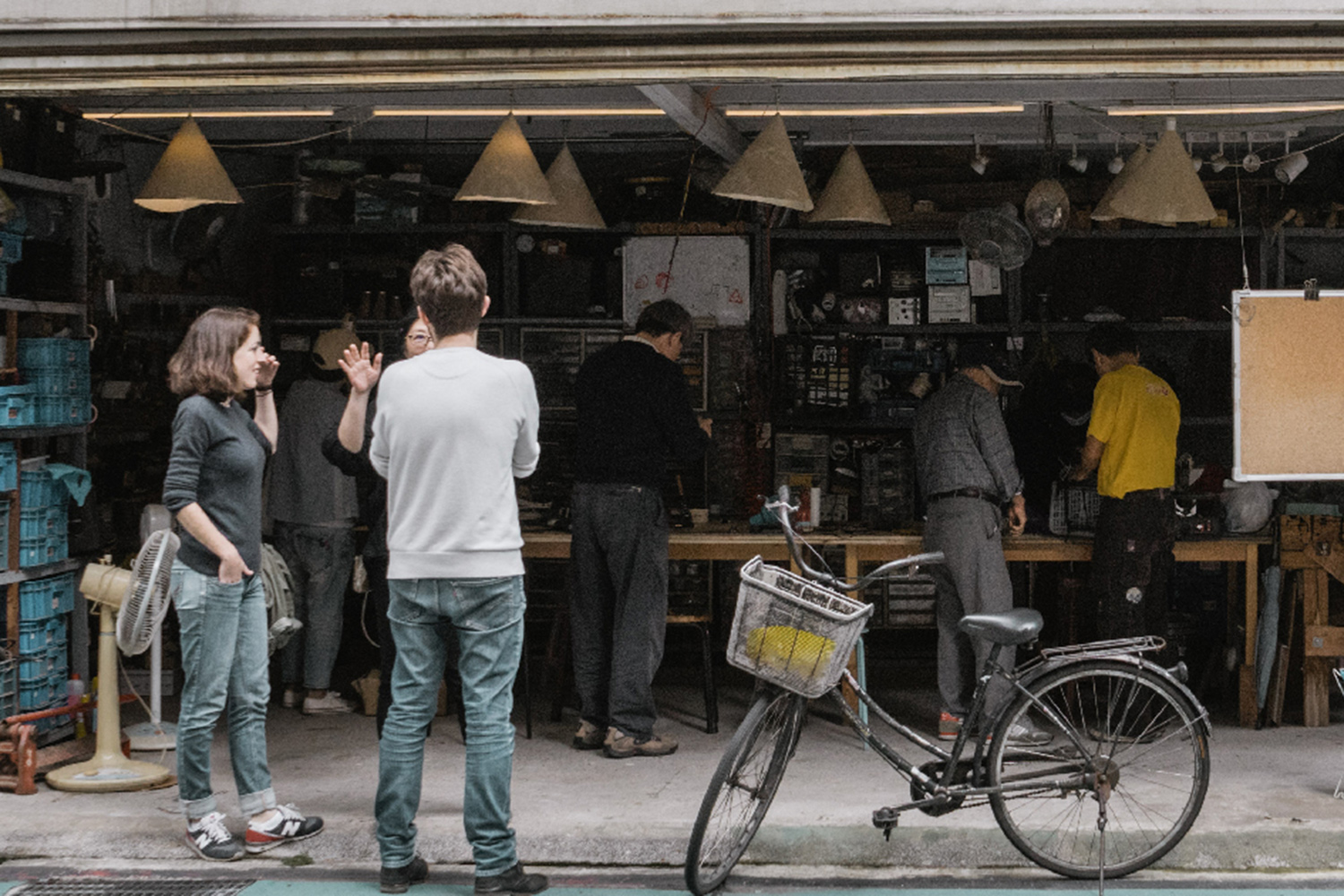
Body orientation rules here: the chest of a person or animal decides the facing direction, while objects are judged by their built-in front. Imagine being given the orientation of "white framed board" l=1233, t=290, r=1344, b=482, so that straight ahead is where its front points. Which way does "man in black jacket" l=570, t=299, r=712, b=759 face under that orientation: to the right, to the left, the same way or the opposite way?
the opposite way

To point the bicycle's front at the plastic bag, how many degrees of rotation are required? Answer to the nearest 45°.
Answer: approximately 135° to its right

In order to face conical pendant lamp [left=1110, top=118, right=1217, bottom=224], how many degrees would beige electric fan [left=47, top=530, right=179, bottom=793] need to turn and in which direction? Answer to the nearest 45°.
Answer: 0° — it already faces it

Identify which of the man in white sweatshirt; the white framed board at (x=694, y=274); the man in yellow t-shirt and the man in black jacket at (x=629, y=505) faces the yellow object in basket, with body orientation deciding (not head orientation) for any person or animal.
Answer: the white framed board

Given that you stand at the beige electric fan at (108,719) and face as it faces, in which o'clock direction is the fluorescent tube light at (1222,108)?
The fluorescent tube light is roughly at 12 o'clock from the beige electric fan.

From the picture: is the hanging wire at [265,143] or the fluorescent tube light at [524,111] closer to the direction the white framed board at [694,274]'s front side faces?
the fluorescent tube light

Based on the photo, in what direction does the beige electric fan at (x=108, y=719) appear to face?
to the viewer's right

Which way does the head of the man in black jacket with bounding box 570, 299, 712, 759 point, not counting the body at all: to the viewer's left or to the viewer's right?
to the viewer's right

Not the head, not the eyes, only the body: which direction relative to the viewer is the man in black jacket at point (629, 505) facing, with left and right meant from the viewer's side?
facing away from the viewer and to the right of the viewer

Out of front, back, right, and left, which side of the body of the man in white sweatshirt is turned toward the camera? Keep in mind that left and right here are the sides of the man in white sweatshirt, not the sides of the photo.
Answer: back

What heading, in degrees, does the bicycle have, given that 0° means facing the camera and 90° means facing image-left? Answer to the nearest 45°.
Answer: approximately 90°

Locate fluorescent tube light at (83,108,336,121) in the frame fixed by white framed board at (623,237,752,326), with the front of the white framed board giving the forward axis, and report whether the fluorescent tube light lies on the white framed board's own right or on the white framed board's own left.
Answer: on the white framed board's own right

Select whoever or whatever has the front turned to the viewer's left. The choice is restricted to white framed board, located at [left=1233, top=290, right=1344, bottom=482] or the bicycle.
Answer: the bicycle

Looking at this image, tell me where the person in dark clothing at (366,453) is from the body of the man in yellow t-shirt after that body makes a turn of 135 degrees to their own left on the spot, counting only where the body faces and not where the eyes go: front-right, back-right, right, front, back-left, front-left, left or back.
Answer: front-right
